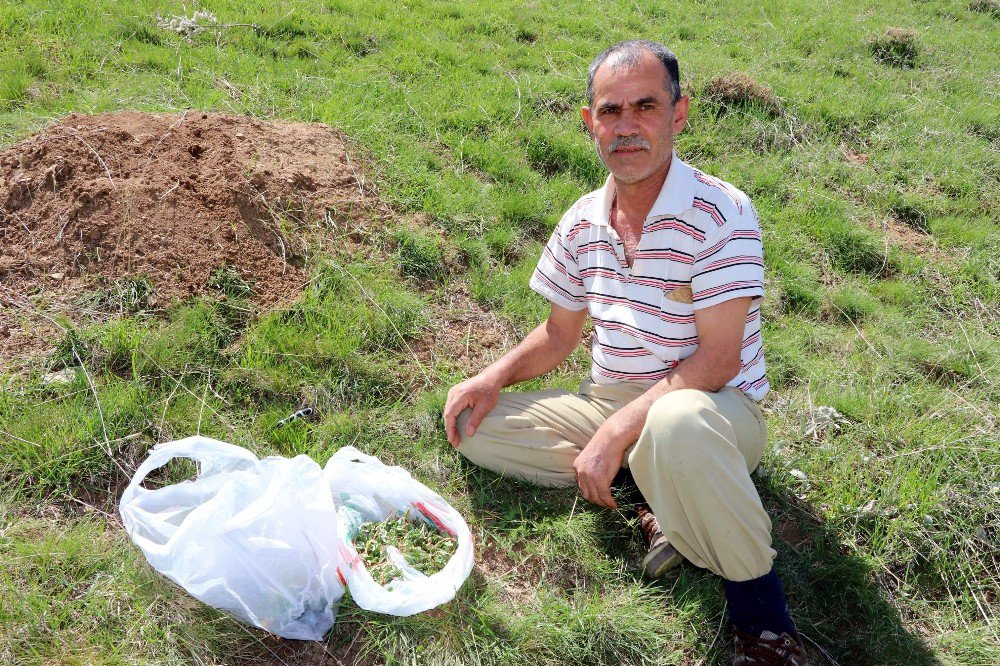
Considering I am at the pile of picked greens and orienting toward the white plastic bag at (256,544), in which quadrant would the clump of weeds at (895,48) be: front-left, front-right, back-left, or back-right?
back-right

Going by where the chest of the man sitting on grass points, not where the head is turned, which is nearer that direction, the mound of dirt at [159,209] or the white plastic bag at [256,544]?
the white plastic bag

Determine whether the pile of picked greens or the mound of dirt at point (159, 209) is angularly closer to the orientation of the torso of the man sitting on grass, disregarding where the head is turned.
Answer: the pile of picked greens

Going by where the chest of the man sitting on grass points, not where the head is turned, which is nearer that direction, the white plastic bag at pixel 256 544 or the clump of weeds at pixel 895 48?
the white plastic bag

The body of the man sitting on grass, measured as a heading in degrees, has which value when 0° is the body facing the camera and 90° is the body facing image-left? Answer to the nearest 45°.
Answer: approximately 45°

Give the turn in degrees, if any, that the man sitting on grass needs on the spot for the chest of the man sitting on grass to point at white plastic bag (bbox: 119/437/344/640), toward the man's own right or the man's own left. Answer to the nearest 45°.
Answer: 0° — they already face it

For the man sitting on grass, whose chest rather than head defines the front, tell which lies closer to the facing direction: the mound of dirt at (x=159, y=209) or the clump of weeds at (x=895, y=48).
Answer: the mound of dirt

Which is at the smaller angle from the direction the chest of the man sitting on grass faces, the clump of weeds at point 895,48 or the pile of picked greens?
the pile of picked greens
